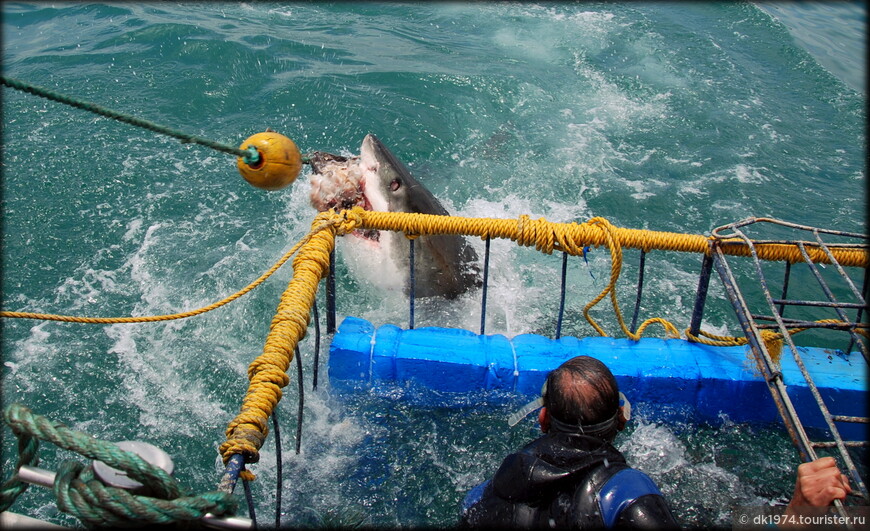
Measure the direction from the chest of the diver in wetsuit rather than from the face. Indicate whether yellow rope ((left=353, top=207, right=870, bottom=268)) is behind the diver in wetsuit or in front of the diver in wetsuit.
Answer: in front

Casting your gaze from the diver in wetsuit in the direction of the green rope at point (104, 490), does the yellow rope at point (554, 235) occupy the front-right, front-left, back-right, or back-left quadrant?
back-right

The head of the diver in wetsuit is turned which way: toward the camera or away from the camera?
away from the camera

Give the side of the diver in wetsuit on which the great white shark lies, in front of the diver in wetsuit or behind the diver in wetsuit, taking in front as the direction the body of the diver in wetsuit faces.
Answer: in front

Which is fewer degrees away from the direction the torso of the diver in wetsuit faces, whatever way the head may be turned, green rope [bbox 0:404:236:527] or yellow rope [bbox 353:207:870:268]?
the yellow rope

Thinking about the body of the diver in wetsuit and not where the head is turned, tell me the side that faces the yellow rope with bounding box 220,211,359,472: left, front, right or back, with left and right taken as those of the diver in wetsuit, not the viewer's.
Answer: left

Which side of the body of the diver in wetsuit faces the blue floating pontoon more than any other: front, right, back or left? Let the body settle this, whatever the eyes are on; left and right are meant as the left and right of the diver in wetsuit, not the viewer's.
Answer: front

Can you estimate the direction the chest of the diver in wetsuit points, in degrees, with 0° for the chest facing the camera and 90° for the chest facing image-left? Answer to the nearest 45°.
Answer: approximately 180°
